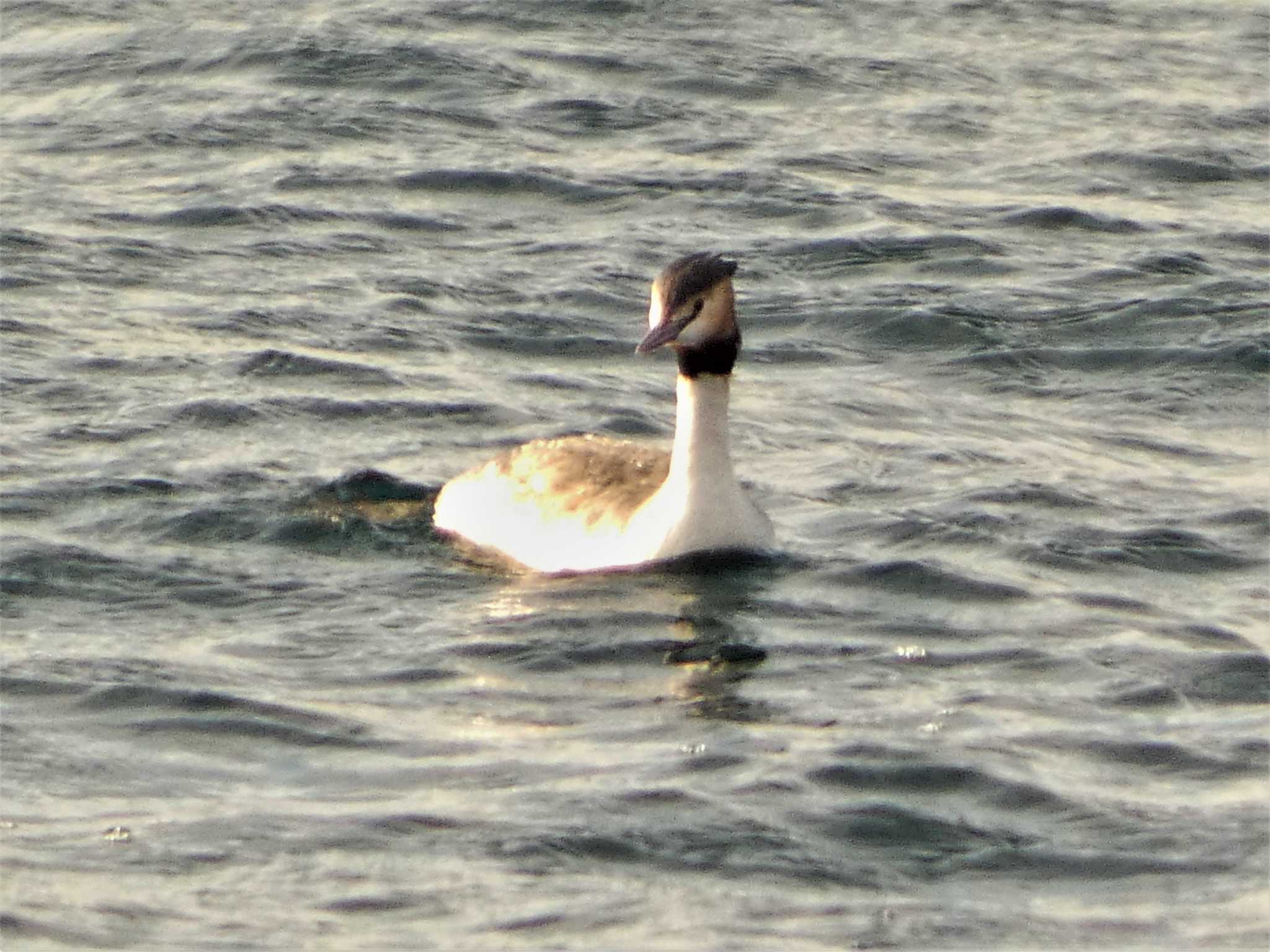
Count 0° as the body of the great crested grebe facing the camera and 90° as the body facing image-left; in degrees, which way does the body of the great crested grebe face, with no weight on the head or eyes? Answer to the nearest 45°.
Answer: approximately 315°
